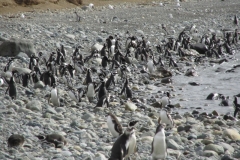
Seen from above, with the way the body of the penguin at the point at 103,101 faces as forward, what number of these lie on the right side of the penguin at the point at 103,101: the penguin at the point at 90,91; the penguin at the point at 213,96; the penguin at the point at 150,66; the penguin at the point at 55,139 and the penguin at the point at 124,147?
2

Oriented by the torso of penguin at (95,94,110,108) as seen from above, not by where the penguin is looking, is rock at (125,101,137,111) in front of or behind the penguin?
in front

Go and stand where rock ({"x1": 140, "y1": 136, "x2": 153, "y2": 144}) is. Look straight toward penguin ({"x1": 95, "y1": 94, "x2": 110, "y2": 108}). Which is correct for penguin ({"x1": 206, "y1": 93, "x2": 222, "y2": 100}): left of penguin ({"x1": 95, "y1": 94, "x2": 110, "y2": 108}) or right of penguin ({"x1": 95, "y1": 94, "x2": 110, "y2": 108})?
right
